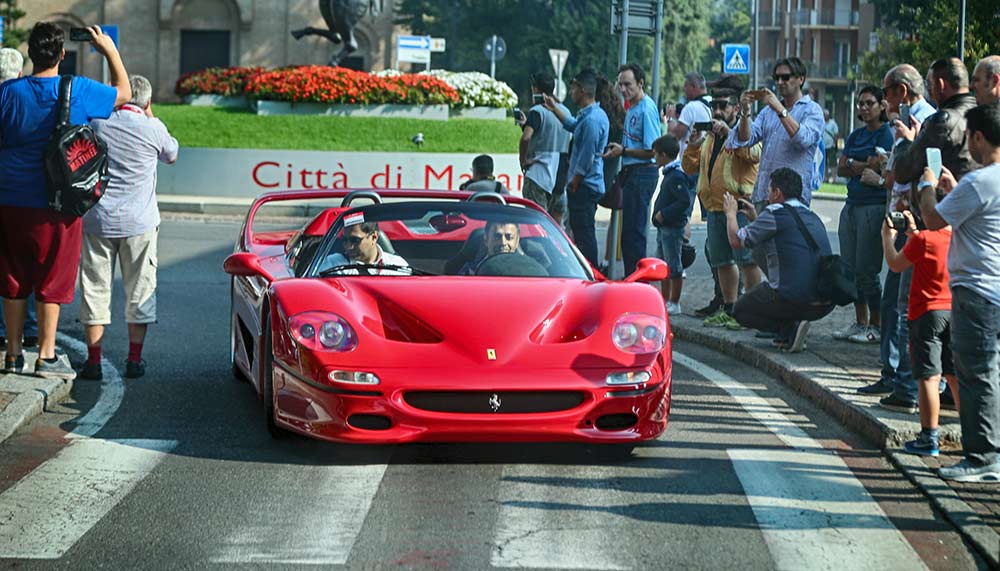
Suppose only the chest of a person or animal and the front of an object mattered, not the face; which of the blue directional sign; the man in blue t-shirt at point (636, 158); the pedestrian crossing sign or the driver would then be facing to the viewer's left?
the man in blue t-shirt

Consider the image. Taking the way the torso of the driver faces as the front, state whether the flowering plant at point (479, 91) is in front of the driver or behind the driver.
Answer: behind

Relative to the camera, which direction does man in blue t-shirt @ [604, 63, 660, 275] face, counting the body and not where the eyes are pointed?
to the viewer's left

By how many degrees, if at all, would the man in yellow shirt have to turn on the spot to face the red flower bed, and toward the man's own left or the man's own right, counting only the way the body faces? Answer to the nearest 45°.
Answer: approximately 135° to the man's own right

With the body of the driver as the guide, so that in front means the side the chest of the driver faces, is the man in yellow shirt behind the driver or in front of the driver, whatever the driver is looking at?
behind

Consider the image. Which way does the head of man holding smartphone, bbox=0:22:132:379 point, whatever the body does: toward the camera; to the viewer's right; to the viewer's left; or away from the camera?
away from the camera

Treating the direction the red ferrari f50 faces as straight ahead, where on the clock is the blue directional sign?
The blue directional sign is roughly at 6 o'clock from the red ferrari f50.

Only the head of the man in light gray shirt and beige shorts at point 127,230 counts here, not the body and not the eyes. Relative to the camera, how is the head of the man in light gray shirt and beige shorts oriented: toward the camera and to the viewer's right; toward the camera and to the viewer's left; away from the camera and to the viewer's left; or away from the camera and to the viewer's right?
away from the camera and to the viewer's right

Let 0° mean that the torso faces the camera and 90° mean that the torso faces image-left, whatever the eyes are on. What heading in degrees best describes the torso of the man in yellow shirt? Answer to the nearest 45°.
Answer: approximately 45°

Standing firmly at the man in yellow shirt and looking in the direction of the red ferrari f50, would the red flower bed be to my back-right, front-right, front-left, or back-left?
back-right
